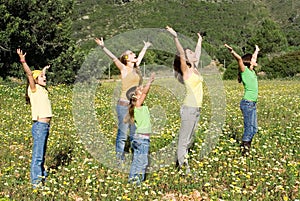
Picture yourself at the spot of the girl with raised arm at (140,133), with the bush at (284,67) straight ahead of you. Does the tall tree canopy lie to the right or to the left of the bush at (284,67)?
left

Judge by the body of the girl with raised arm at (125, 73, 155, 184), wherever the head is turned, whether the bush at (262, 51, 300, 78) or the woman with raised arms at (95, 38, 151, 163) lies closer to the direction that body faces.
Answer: the bush
